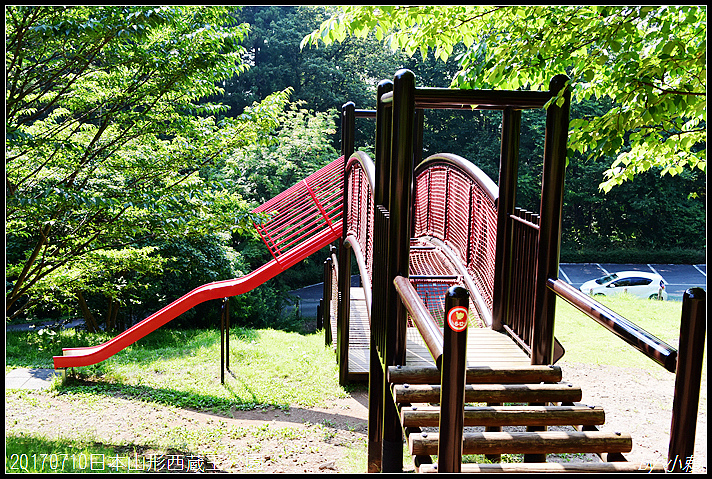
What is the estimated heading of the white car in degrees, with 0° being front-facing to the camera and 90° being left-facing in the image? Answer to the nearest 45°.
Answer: approximately 90°

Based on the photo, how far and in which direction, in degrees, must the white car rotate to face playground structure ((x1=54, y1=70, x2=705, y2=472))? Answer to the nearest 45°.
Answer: approximately 90° to its left

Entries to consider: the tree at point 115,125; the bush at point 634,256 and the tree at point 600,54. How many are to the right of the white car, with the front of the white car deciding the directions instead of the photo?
1

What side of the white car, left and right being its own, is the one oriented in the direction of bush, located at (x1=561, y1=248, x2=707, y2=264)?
right

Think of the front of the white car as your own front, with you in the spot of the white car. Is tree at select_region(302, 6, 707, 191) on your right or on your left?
on your left
